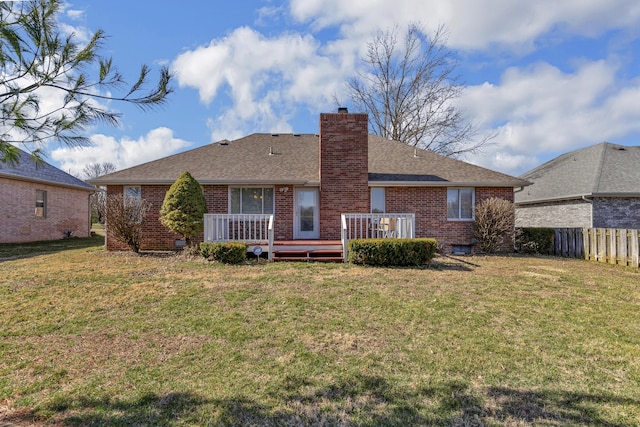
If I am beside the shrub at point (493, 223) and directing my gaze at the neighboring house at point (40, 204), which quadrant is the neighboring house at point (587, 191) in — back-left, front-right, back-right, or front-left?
back-right

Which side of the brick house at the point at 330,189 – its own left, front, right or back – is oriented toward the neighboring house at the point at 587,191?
right

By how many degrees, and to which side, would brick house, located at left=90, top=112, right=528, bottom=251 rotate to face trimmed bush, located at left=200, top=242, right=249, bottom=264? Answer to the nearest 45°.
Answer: approximately 135° to its left

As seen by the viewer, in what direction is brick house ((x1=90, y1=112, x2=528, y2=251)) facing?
away from the camera

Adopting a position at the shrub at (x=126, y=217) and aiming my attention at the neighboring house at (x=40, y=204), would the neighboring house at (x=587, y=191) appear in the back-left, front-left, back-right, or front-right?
back-right

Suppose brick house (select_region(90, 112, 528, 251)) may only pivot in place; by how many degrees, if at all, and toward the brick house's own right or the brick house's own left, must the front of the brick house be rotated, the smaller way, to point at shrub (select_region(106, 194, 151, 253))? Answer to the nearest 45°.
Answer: approximately 90° to the brick house's own left

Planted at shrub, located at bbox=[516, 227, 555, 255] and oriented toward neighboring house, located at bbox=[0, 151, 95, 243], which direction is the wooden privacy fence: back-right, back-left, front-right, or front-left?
back-left
